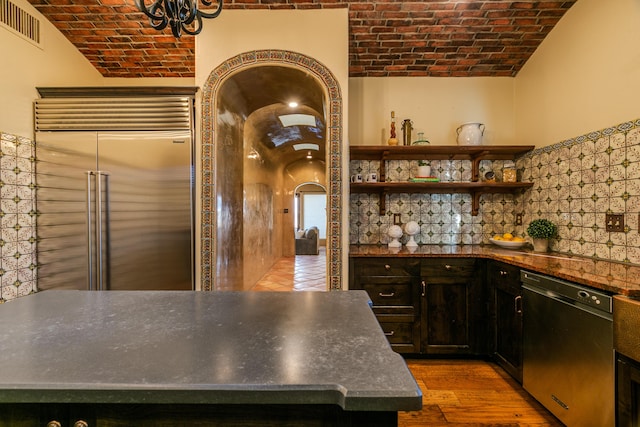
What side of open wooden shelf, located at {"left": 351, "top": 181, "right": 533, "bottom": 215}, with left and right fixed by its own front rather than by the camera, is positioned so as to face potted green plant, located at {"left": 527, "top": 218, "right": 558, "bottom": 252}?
left

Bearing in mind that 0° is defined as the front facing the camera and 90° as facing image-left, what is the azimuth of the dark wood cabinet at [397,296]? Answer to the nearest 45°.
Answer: approximately 0°

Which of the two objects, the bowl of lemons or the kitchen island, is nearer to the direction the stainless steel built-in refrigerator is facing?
the kitchen island

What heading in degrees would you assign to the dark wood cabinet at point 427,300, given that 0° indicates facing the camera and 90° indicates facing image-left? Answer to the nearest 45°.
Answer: approximately 0°

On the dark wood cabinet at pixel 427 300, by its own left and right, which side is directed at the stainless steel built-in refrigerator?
right

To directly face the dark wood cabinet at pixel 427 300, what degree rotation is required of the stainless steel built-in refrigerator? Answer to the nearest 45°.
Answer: approximately 45° to its left
